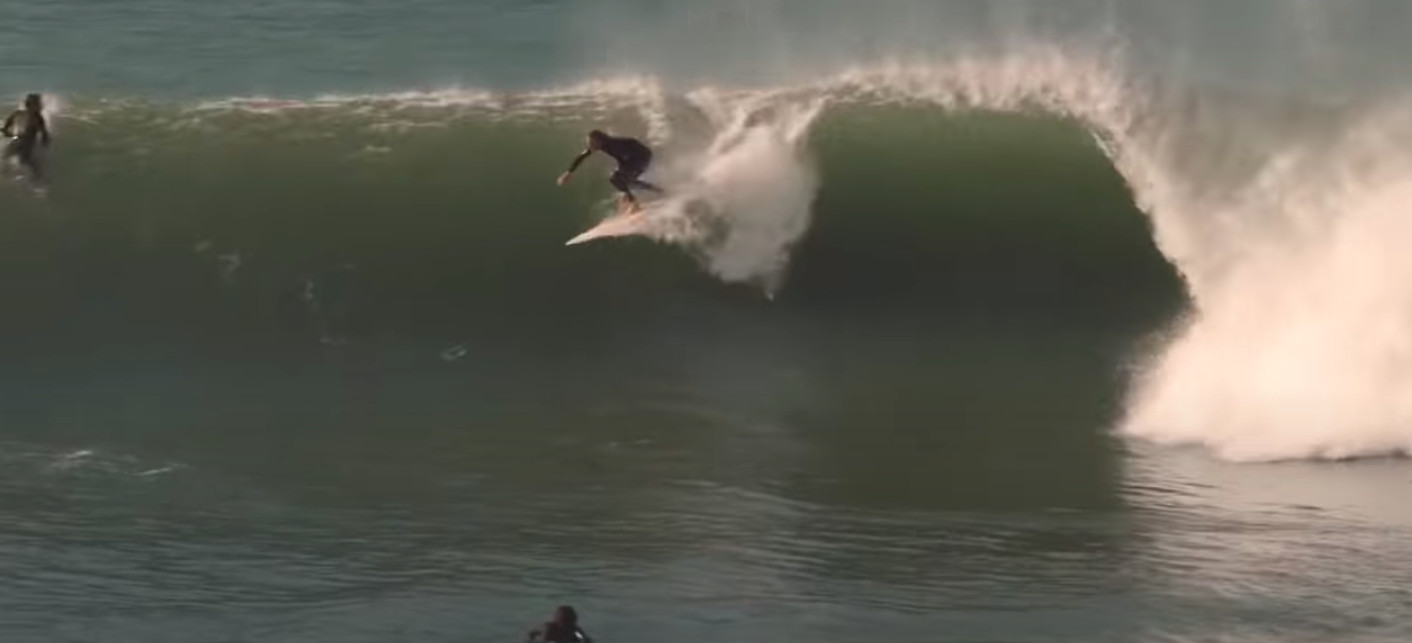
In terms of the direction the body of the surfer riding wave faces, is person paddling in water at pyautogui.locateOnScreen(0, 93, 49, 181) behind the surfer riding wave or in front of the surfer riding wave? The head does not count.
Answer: in front

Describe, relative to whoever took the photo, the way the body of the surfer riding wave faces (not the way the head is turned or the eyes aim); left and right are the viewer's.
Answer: facing to the left of the viewer
